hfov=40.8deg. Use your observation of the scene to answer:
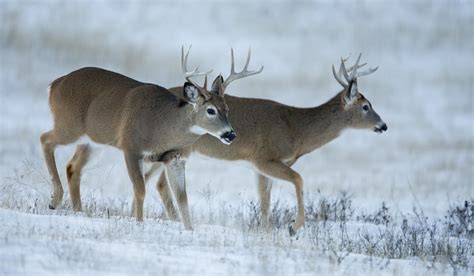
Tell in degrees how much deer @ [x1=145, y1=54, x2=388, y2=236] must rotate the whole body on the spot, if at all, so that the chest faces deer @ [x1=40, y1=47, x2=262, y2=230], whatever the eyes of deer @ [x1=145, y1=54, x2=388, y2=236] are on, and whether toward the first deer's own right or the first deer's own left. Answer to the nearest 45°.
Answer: approximately 135° to the first deer's own right

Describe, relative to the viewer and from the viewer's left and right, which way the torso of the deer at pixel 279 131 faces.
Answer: facing to the right of the viewer
